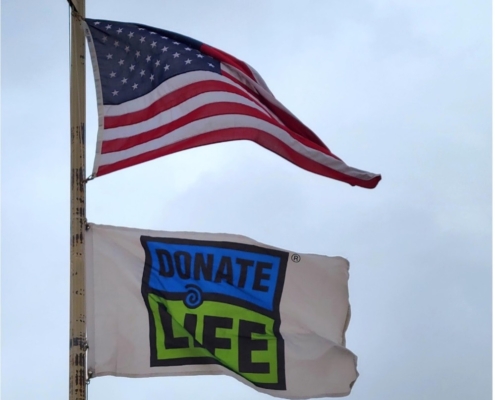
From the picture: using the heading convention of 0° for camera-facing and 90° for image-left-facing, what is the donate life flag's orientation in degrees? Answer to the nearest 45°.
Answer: approximately 0°
